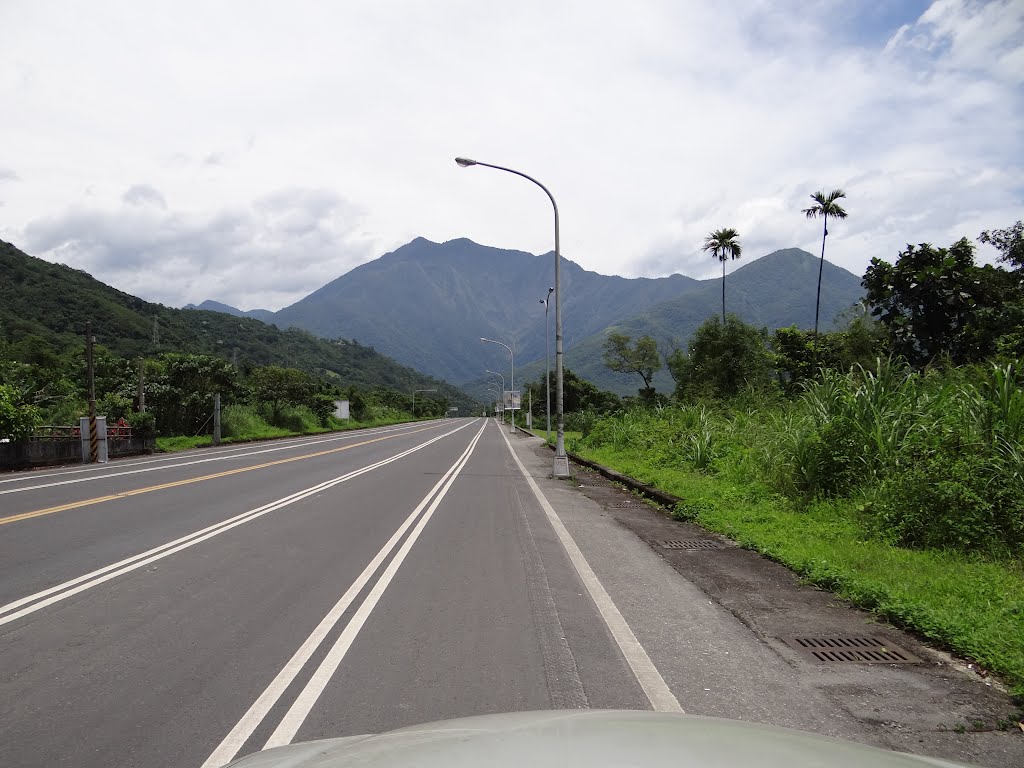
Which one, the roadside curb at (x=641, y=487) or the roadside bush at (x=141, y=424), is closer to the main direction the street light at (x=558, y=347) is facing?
the roadside bush

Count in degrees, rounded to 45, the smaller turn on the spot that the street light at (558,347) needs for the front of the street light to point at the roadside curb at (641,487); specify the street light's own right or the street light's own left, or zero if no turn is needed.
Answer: approximately 90° to the street light's own left

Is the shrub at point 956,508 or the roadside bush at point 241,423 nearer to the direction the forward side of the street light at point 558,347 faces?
the roadside bush

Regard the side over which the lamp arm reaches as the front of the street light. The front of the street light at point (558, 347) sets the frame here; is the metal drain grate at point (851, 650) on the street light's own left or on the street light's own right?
on the street light's own left

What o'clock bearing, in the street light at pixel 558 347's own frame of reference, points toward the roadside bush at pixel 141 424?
The roadside bush is roughly at 1 o'clock from the street light.

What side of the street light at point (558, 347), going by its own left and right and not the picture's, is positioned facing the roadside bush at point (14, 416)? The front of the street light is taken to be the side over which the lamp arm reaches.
front

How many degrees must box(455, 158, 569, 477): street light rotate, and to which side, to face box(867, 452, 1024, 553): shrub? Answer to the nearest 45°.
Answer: approximately 90° to its left

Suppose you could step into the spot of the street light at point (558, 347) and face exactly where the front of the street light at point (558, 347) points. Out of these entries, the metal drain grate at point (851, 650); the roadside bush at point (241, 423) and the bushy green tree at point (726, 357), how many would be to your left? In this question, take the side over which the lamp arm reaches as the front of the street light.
1

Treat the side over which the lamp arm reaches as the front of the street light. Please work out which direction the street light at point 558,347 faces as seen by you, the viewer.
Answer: facing to the left of the viewer

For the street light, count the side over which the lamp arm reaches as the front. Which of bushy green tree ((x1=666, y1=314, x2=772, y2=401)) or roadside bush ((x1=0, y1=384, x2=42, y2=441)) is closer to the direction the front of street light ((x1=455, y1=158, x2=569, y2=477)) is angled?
the roadside bush

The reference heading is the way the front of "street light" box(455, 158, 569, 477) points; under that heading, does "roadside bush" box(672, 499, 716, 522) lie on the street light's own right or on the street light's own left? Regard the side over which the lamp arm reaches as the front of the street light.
on the street light's own left
